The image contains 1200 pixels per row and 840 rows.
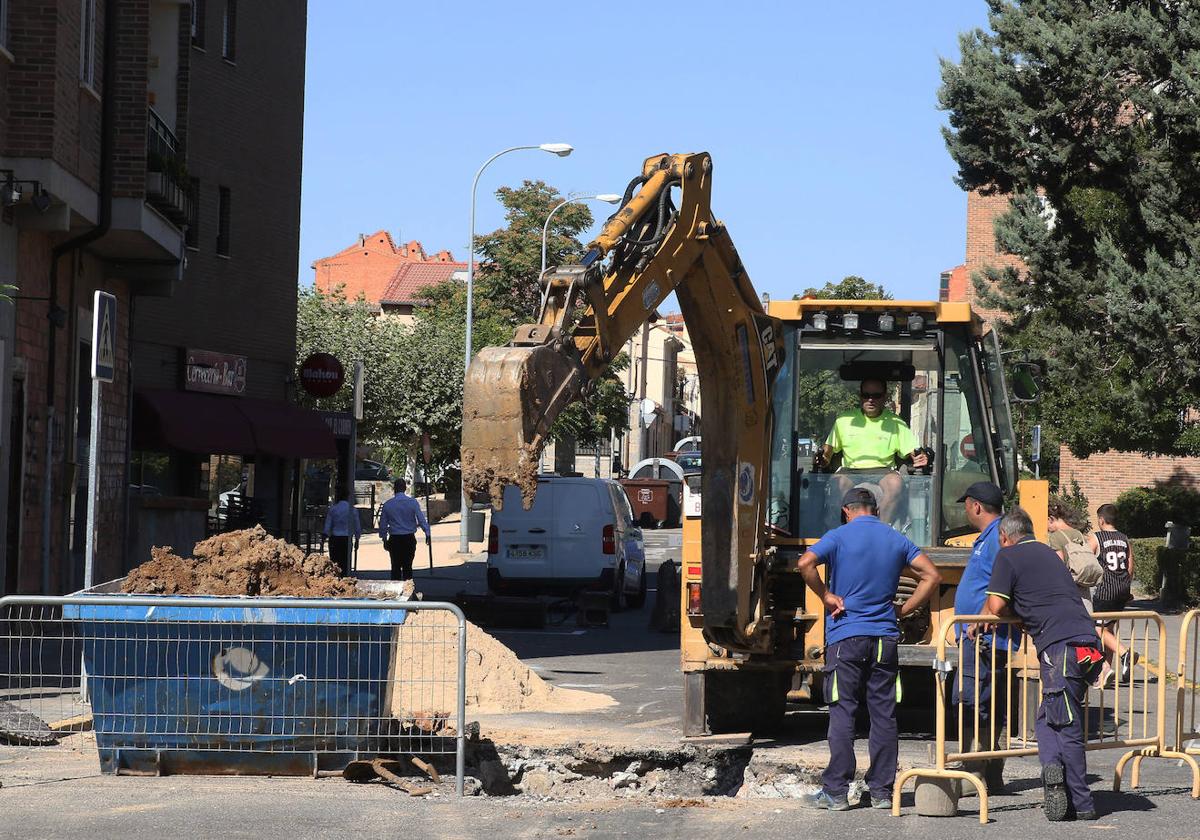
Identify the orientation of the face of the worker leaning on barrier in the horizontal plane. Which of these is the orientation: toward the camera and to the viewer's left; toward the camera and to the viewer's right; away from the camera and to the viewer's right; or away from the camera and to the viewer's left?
away from the camera and to the viewer's left

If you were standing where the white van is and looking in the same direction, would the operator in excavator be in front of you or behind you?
behind

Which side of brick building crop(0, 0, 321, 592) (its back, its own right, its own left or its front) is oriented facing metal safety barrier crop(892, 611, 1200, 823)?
front

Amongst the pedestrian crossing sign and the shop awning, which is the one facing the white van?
the shop awning

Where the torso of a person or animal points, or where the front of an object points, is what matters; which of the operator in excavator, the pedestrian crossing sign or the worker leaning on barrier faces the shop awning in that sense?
the worker leaning on barrier

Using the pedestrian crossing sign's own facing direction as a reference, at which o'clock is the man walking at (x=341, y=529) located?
The man walking is roughly at 8 o'clock from the pedestrian crossing sign.

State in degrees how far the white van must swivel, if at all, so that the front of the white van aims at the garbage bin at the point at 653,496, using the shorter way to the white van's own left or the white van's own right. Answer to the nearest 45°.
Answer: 0° — it already faces it

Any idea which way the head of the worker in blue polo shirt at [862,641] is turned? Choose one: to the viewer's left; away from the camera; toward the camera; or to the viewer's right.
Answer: away from the camera

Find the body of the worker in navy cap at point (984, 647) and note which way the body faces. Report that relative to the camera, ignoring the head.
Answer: to the viewer's left

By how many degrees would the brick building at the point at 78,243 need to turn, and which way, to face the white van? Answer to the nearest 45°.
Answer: approximately 90° to its left

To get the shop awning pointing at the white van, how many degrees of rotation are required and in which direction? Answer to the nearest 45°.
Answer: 0° — it already faces it

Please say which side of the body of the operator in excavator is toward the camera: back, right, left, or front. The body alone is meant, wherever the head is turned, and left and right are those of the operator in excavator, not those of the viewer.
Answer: front

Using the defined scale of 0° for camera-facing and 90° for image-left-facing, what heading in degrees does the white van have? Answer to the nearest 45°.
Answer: approximately 180°

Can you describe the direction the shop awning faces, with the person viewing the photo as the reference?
facing the viewer and to the right of the viewer

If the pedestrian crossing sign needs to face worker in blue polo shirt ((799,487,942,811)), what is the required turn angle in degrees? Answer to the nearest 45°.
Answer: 0° — it already faces them
